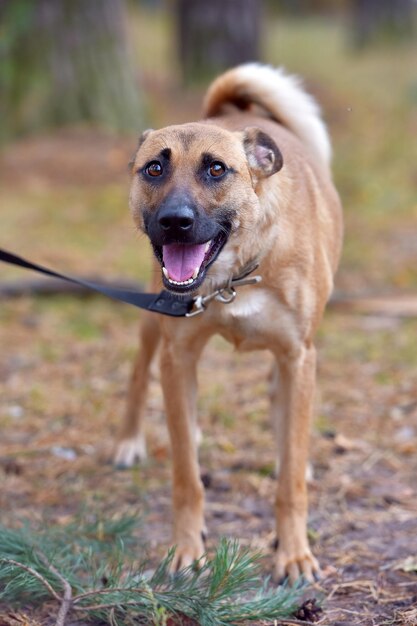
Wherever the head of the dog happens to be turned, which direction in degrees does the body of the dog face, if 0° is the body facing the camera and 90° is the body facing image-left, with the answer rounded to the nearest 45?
approximately 0°
